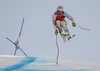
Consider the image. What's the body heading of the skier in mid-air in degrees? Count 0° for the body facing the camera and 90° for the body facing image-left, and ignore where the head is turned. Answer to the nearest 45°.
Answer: approximately 0°
